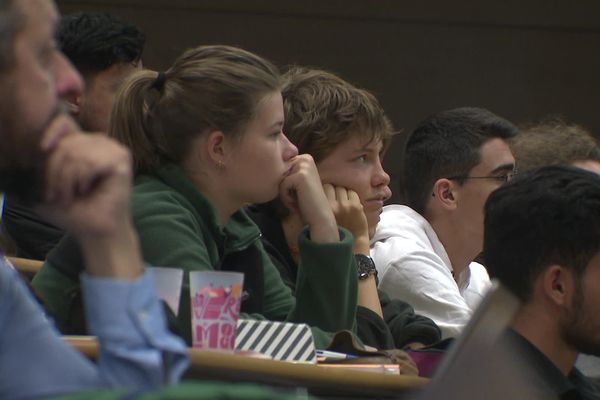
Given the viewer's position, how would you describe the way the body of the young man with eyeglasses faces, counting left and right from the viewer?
facing to the right of the viewer

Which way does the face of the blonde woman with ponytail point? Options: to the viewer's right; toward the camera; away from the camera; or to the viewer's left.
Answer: to the viewer's right

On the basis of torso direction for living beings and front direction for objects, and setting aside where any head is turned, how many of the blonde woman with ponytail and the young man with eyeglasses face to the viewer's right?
2

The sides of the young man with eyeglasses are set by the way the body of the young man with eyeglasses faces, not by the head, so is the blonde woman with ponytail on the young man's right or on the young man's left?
on the young man's right

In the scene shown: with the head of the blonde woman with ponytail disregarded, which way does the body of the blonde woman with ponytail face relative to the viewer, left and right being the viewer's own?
facing to the right of the viewer

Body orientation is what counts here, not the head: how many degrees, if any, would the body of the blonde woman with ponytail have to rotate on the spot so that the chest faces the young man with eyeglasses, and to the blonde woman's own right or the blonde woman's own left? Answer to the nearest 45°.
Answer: approximately 45° to the blonde woman's own left
